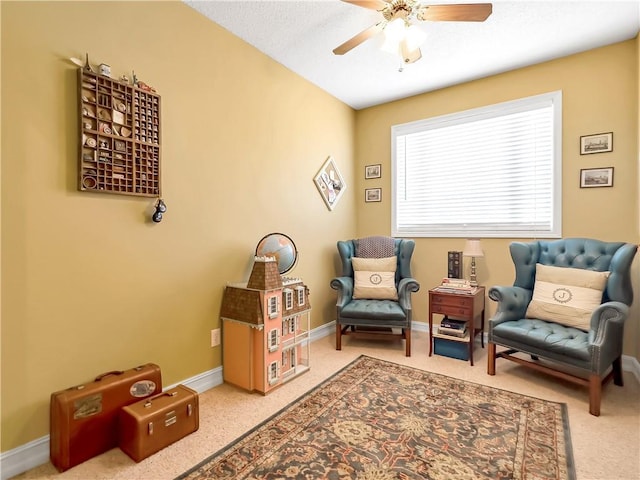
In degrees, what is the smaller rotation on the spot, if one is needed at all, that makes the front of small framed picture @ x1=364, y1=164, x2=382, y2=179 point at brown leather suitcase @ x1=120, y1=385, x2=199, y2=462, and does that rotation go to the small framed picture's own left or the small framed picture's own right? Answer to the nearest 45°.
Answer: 0° — it already faces it

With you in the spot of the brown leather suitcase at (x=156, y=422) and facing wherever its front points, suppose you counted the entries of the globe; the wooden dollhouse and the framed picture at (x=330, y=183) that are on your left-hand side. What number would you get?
3

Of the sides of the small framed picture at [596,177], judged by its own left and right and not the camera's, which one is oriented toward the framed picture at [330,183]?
right

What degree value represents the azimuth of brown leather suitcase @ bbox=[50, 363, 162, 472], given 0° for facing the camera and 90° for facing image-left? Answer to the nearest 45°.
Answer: approximately 315°

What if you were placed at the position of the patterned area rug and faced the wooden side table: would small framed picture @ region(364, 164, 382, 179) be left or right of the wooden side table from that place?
left

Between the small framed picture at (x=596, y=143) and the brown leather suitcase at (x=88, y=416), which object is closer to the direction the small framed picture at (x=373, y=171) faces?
the brown leather suitcase

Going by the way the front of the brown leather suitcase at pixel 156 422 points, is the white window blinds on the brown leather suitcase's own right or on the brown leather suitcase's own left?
on the brown leather suitcase's own left

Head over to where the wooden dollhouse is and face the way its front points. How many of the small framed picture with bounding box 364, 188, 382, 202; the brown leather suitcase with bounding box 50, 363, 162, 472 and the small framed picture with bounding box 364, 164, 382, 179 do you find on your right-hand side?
1

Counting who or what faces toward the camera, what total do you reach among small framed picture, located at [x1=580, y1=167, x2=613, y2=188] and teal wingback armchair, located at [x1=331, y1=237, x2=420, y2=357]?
2

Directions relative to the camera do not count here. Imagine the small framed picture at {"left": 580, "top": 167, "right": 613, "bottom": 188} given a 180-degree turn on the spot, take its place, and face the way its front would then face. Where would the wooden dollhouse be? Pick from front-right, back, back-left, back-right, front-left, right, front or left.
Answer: back-left
